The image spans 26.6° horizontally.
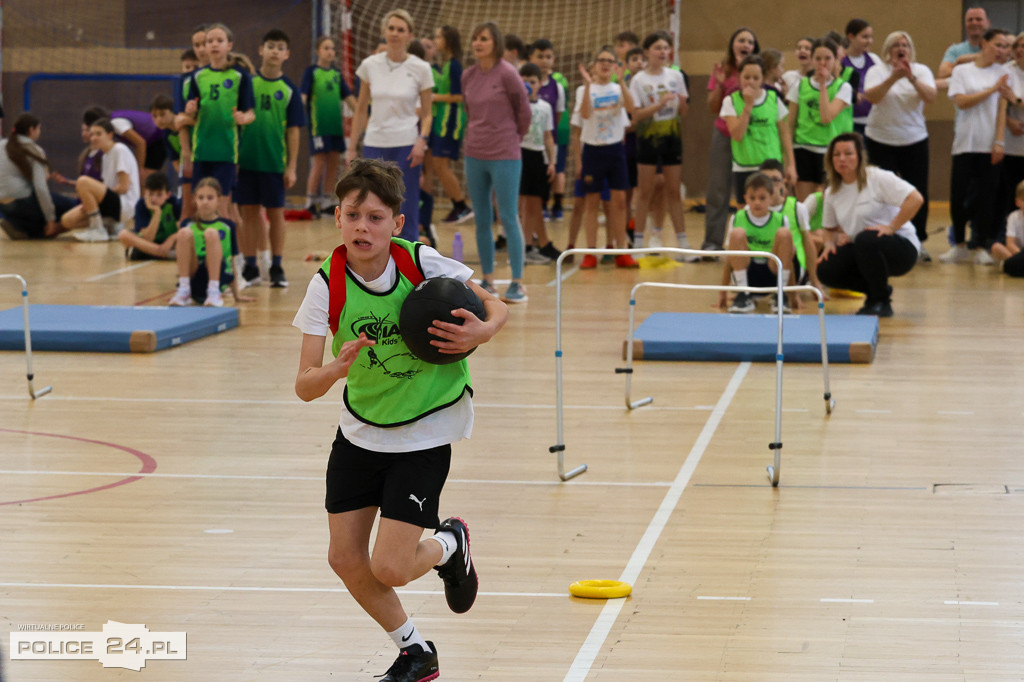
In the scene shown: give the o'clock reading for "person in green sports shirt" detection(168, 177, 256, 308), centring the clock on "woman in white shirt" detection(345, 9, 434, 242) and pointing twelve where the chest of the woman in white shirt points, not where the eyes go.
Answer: The person in green sports shirt is roughly at 3 o'clock from the woman in white shirt.

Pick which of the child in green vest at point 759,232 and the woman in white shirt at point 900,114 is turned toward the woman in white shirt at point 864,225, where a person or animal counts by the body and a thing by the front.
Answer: the woman in white shirt at point 900,114

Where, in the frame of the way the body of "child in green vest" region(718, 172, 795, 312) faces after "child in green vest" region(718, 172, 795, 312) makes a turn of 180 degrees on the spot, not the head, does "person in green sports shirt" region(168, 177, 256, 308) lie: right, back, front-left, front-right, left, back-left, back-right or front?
left

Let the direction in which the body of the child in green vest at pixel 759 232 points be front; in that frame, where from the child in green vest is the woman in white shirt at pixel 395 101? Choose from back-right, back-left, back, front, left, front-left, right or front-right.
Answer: right

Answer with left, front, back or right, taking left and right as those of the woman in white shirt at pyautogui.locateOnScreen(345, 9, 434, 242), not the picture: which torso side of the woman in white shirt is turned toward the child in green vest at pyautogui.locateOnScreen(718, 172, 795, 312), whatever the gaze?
left

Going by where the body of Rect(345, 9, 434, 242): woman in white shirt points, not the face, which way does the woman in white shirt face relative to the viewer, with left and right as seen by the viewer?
facing the viewer

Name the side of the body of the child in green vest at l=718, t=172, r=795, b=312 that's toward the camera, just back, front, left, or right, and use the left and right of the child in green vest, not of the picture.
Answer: front

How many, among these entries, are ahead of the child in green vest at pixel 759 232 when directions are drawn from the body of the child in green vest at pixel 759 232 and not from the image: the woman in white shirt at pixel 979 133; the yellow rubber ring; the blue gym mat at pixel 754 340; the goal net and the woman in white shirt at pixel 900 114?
2

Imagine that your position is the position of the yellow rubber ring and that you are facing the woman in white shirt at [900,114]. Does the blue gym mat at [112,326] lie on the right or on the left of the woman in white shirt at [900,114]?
left

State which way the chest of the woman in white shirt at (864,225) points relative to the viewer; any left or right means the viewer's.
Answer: facing the viewer and to the left of the viewer

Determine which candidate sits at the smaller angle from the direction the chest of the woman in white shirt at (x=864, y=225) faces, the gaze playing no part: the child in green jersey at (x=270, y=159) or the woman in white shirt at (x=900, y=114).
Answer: the child in green jersey

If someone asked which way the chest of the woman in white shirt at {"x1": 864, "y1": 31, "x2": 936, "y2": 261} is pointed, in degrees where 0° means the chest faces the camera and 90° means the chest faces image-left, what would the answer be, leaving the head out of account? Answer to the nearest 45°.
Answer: approximately 0°

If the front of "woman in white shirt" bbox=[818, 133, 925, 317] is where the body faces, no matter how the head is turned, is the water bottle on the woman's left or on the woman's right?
on the woman's right

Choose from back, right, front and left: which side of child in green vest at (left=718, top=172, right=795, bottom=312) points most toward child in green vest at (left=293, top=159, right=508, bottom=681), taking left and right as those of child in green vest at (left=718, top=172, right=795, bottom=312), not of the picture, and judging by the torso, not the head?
front
